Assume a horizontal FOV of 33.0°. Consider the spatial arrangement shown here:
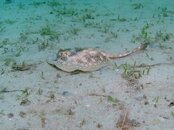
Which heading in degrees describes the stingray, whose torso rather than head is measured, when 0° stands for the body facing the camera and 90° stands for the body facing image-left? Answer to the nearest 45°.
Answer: approximately 90°
